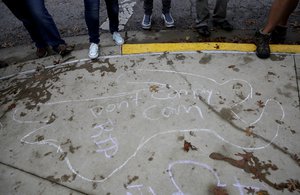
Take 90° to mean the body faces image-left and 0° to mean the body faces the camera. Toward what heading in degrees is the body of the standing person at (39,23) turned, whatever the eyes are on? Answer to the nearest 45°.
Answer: approximately 315°

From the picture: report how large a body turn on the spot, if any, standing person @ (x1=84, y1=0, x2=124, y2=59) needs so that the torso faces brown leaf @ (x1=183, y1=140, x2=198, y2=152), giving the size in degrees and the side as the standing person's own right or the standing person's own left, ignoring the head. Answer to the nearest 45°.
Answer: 0° — they already face it

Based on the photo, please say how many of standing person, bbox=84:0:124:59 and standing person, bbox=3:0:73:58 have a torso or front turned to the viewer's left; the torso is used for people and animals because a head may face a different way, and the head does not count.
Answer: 0

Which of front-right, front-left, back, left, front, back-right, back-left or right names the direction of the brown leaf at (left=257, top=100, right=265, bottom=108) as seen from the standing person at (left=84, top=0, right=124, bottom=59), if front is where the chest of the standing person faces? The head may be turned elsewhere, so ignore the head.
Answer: front-left

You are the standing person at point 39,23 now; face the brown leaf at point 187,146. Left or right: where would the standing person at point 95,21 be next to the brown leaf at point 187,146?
left

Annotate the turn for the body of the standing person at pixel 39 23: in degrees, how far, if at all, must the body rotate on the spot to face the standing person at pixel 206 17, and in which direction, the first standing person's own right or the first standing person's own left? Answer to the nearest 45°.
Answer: approximately 45° to the first standing person's own left

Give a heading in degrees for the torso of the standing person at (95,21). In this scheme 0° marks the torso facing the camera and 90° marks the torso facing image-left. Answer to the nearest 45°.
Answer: approximately 0°

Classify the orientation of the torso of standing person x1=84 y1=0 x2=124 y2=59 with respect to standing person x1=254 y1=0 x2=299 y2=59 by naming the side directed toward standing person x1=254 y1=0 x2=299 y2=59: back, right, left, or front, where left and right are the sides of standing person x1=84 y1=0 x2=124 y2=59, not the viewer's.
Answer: left

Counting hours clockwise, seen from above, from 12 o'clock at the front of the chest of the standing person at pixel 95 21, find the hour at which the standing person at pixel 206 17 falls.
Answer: the standing person at pixel 206 17 is roughly at 9 o'clock from the standing person at pixel 95 21.

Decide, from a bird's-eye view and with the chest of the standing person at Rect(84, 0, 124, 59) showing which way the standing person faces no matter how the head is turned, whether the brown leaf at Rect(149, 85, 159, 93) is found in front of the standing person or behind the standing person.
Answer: in front
